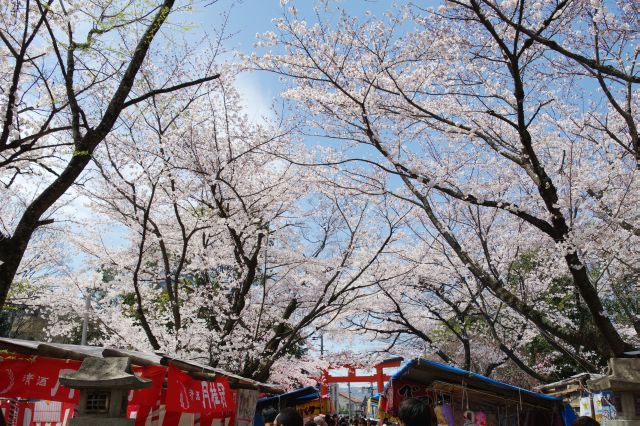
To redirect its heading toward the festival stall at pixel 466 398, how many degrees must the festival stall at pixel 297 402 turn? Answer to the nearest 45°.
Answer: approximately 45° to its right

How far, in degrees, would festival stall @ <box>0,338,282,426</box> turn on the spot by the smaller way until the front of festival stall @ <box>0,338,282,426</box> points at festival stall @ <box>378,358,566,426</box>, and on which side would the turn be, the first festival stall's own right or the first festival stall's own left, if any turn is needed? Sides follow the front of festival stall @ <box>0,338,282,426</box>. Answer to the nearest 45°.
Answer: approximately 45° to the first festival stall's own left

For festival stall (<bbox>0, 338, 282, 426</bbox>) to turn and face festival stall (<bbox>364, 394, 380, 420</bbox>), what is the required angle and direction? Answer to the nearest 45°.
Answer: approximately 90° to its left

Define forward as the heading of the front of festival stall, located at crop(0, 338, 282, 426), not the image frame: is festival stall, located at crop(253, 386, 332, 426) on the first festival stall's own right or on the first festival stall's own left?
on the first festival stall's own left

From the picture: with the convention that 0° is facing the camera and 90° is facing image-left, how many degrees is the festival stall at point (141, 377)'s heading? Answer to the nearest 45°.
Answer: approximately 315°

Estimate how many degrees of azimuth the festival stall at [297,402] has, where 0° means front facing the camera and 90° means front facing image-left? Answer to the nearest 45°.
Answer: approximately 315°

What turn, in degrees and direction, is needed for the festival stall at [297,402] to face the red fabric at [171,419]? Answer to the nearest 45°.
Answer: approximately 45° to its right
